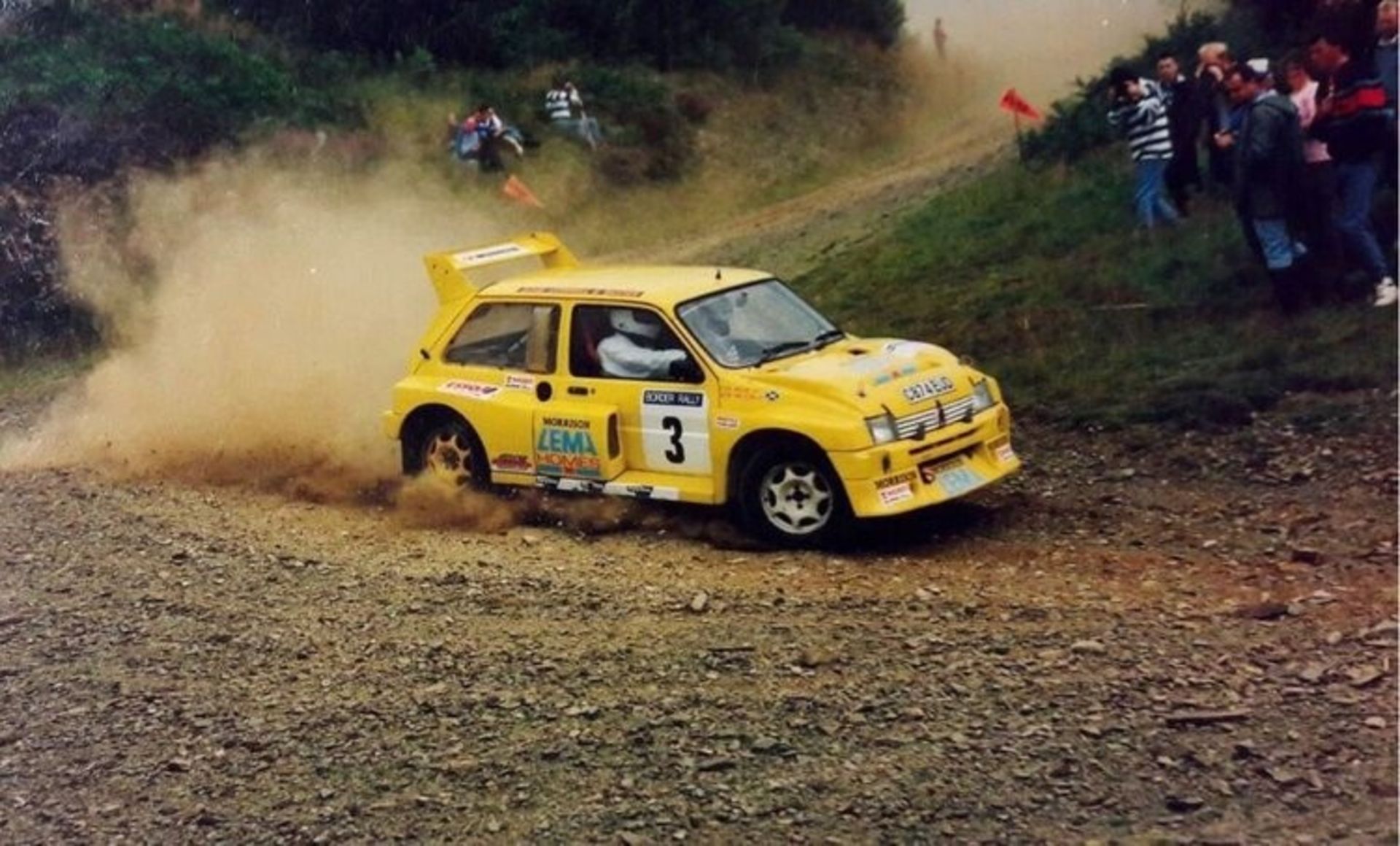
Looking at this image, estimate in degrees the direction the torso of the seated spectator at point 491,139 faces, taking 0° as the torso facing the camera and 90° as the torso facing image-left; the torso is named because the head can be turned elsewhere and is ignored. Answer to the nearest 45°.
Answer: approximately 315°

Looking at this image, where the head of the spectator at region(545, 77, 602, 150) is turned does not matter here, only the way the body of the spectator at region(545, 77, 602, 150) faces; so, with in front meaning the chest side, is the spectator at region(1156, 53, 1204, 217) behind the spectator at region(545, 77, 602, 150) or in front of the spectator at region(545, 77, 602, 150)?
in front

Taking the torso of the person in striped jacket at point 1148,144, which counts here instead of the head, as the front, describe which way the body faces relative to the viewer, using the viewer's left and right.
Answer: facing the viewer and to the left of the viewer

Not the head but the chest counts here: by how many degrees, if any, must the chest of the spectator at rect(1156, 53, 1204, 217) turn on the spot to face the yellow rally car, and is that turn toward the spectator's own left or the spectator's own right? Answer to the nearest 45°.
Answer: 0° — they already face it

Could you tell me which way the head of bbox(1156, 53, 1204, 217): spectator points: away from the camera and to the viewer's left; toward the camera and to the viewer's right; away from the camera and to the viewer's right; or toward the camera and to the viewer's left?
toward the camera and to the viewer's left

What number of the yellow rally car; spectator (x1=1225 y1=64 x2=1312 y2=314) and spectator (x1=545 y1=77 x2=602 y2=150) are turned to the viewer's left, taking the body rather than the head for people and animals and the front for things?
1

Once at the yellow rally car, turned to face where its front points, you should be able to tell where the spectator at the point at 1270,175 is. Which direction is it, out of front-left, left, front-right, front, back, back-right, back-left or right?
front-left

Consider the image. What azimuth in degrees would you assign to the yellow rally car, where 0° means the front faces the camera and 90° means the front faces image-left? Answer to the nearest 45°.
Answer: approximately 315°

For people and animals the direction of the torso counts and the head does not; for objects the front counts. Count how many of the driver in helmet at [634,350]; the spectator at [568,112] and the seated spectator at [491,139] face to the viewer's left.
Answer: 0
